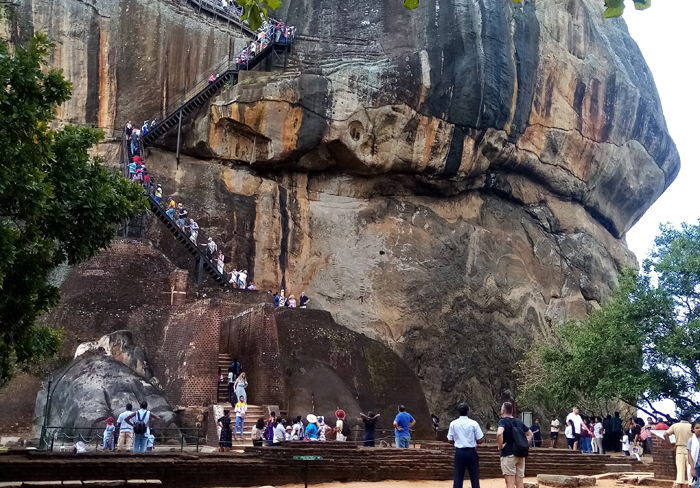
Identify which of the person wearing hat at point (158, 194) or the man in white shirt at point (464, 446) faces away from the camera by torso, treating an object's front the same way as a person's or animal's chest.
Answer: the man in white shirt

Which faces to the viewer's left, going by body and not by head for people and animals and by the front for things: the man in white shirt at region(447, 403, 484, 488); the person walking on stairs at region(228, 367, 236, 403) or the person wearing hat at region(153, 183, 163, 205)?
the person wearing hat

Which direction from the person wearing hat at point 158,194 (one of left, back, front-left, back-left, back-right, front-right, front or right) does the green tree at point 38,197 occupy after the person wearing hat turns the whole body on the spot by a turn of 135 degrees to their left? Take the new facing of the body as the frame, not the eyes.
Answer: front-right

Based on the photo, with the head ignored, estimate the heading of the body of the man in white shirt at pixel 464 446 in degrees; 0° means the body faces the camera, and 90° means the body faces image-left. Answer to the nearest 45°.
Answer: approximately 180°

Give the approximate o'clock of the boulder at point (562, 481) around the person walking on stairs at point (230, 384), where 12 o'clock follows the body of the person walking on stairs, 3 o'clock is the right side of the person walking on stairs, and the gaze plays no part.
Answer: The boulder is roughly at 5 o'clock from the person walking on stairs.

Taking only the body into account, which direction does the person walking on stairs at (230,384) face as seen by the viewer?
away from the camera

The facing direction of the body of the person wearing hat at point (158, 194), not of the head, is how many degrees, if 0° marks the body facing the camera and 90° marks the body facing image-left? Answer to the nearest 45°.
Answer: approximately 90°

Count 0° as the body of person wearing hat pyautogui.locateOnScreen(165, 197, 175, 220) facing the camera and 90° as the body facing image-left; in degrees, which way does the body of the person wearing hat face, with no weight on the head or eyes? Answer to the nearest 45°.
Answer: approximately 90°

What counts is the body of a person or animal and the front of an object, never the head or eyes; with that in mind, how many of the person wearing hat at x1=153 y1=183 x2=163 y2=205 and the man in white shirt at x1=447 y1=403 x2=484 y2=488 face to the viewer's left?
1

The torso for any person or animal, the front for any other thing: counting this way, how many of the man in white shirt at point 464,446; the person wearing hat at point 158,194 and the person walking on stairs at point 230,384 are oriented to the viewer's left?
1
